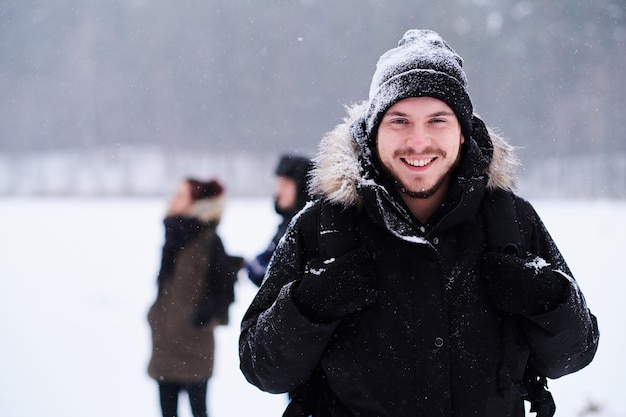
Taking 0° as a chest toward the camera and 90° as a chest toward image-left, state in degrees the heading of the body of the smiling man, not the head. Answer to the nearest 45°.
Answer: approximately 0°

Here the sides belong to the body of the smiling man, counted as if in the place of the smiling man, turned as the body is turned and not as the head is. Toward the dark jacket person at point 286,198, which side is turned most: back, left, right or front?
back
